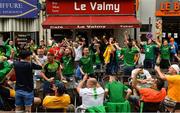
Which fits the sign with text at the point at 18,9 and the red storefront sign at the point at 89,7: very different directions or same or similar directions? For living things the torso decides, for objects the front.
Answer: same or similar directions

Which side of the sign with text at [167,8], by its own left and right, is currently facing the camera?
front

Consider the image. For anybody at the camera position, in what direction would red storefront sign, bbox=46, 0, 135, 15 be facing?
facing the viewer

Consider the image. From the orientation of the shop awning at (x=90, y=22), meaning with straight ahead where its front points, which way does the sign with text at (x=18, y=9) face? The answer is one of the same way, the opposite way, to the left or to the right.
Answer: the same way

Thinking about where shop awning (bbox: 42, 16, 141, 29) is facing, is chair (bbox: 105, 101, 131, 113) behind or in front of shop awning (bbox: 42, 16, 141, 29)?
in front

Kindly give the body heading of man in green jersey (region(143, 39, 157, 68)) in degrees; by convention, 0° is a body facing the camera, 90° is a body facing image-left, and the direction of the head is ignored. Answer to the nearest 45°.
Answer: approximately 0°

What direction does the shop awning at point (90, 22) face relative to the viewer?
toward the camera

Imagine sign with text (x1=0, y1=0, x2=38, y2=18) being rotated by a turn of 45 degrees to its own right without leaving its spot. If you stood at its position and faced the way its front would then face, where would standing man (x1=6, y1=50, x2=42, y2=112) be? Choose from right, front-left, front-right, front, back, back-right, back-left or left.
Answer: front-left

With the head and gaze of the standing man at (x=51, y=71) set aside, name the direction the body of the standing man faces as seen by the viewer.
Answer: toward the camera

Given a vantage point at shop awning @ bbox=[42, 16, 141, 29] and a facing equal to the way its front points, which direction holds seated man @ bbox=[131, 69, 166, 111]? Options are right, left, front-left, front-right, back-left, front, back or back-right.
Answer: front

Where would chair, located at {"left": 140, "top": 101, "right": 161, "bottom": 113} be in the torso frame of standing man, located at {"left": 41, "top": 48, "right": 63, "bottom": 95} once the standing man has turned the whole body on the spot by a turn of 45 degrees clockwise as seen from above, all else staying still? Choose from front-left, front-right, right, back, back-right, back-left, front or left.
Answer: left

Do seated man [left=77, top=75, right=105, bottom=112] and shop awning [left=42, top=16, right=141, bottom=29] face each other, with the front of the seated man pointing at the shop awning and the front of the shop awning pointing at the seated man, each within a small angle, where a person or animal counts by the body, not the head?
yes

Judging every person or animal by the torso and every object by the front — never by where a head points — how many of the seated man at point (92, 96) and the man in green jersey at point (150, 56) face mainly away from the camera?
1

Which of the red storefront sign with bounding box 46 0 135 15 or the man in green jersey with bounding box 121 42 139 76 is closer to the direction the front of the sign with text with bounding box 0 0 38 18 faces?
the man in green jersey
